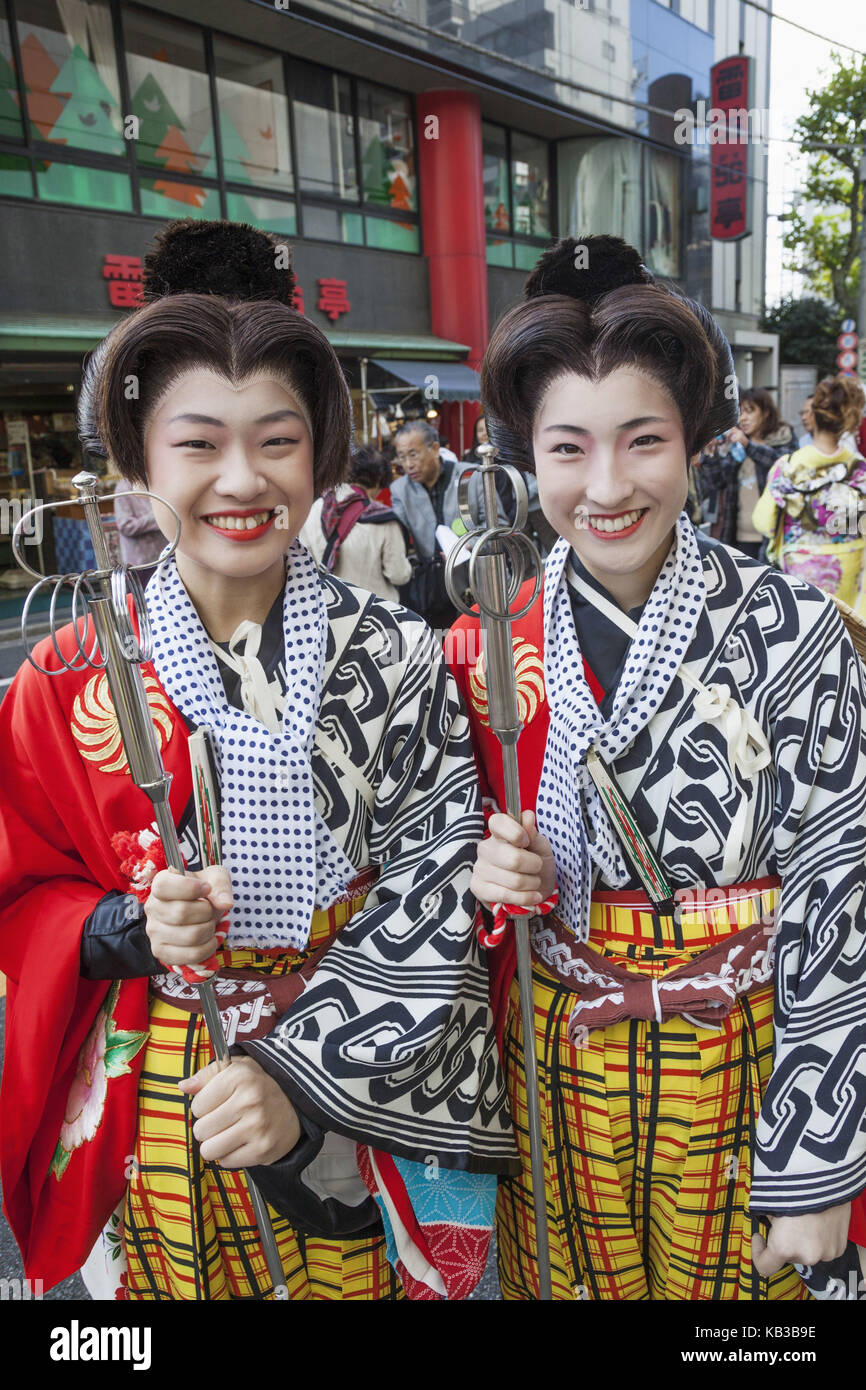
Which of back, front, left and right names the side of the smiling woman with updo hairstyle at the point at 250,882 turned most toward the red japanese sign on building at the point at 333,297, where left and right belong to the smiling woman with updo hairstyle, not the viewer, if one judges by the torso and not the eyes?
back

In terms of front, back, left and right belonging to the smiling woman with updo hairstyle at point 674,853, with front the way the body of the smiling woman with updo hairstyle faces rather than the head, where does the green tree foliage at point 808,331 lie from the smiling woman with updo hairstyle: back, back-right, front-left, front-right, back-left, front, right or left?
back

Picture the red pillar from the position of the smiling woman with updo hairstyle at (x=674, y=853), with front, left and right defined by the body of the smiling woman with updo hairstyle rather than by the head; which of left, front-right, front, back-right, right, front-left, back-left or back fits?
back

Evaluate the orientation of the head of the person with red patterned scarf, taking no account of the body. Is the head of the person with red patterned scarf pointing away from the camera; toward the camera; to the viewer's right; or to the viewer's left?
away from the camera

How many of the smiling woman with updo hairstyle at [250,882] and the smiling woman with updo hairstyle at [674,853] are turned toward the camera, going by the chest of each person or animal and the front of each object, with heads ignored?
2

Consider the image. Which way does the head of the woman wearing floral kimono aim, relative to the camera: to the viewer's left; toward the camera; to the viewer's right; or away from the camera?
away from the camera

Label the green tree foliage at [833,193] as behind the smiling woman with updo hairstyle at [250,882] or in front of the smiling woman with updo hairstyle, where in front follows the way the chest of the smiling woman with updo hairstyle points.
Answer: behind

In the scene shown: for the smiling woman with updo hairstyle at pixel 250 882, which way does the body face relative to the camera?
toward the camera

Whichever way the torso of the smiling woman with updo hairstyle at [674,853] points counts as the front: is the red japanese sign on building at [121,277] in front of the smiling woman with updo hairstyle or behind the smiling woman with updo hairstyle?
behind

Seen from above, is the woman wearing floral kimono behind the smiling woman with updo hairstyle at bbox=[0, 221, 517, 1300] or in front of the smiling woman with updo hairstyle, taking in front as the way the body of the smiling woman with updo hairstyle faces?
behind

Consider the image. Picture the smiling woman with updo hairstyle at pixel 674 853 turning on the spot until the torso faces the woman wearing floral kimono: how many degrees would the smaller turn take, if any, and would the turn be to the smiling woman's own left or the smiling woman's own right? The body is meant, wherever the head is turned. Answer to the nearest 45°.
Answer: approximately 180°

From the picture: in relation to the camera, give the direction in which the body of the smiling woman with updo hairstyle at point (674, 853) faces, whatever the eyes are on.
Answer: toward the camera
